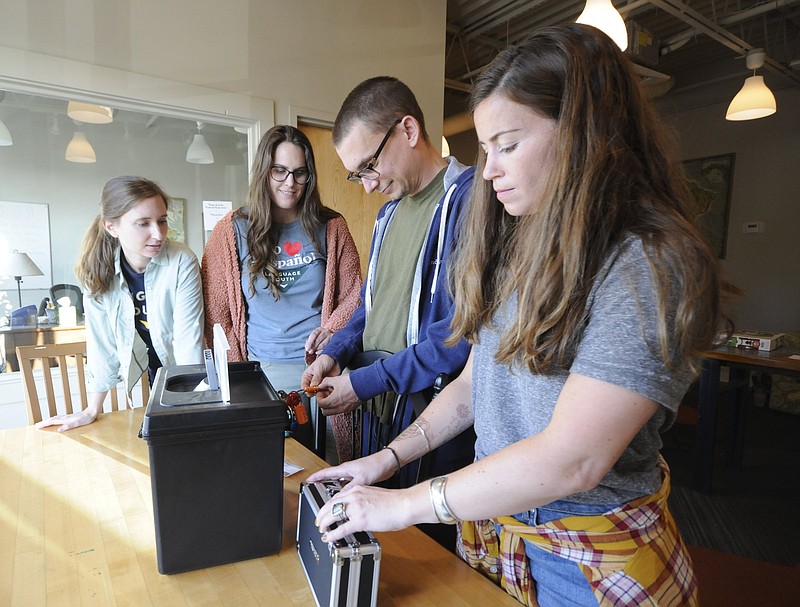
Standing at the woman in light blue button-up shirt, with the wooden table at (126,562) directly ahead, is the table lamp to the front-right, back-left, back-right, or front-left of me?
back-right

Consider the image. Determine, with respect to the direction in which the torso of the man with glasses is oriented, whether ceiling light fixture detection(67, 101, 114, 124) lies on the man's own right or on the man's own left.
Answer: on the man's own right

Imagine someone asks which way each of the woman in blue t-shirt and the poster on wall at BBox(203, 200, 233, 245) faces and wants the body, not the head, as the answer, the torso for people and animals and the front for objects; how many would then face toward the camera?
2

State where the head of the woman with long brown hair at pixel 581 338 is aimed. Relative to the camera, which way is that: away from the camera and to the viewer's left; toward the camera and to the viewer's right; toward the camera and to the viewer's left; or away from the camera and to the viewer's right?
toward the camera and to the viewer's left

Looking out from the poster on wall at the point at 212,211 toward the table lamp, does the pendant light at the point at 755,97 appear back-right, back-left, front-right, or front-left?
back-left

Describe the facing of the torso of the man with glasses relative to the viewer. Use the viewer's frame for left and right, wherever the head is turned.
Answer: facing the viewer and to the left of the viewer

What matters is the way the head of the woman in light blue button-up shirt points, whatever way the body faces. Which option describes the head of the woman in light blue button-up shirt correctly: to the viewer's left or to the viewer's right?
to the viewer's right

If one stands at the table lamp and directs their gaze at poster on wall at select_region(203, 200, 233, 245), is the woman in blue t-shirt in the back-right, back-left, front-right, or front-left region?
front-right

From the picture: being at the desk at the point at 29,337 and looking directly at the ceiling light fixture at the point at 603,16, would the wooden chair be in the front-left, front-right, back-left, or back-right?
front-right

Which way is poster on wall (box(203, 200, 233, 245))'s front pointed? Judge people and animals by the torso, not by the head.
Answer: toward the camera
